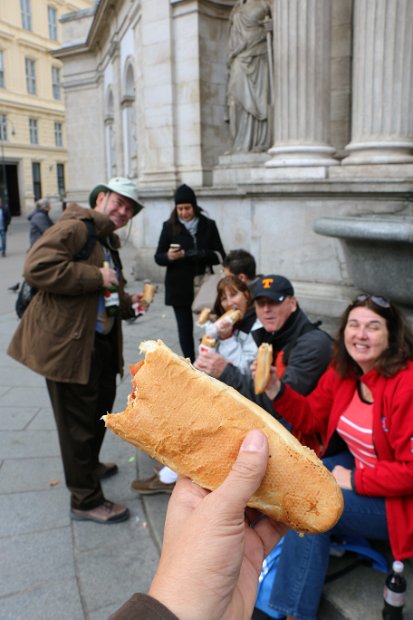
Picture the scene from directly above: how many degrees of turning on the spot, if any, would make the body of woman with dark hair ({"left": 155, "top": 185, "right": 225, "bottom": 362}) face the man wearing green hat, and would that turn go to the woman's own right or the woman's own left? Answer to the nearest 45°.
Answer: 0° — they already face them

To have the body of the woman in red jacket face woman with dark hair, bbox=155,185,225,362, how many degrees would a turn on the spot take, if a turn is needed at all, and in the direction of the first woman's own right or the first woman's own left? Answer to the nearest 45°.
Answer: approximately 90° to the first woman's own right

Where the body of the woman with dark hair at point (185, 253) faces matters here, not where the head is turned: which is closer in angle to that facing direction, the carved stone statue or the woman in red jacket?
the woman in red jacket

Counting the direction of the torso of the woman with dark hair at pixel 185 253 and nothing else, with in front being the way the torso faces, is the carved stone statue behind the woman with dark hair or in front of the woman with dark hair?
behind

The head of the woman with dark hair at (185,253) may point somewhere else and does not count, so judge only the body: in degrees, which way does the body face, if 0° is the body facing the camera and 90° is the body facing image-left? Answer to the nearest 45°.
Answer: approximately 0°

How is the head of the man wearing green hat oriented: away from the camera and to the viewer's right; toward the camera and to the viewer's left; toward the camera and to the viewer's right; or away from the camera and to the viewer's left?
toward the camera and to the viewer's right

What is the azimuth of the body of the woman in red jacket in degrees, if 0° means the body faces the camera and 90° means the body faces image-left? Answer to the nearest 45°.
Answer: approximately 45°

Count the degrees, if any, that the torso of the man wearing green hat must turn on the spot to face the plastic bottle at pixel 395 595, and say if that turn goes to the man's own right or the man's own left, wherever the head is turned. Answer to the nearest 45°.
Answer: approximately 45° to the man's own right

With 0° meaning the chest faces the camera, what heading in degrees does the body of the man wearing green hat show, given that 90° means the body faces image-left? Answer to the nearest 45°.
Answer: approximately 270°
